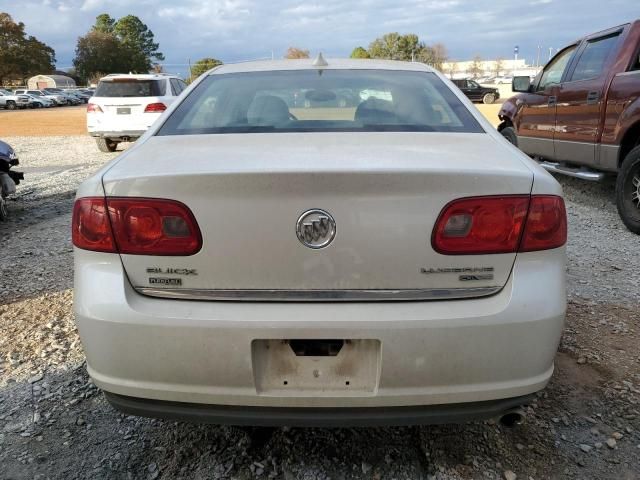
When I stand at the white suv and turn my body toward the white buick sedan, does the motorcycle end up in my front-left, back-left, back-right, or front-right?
front-right

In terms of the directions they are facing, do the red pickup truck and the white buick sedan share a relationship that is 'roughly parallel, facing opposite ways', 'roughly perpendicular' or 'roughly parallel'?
roughly parallel

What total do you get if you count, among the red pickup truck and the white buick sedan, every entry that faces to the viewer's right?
0

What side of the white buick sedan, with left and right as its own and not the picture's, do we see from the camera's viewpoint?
back

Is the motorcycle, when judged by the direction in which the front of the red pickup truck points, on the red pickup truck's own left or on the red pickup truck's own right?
on the red pickup truck's own left

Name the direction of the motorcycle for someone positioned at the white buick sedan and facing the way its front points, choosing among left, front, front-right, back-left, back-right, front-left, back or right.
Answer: front-left

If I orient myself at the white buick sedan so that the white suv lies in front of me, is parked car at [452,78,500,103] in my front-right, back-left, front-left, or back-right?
front-right

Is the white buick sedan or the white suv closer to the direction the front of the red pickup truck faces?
the white suv

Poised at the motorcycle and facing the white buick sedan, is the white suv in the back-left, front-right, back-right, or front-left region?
back-left

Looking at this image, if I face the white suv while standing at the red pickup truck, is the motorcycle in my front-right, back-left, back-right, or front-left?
front-left

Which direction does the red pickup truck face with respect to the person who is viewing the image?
facing away from the viewer and to the left of the viewer

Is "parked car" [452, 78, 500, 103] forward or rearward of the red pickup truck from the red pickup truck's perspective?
forward

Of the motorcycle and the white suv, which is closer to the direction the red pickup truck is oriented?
the white suv

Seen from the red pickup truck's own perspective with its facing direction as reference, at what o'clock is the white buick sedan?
The white buick sedan is roughly at 8 o'clock from the red pickup truck.
